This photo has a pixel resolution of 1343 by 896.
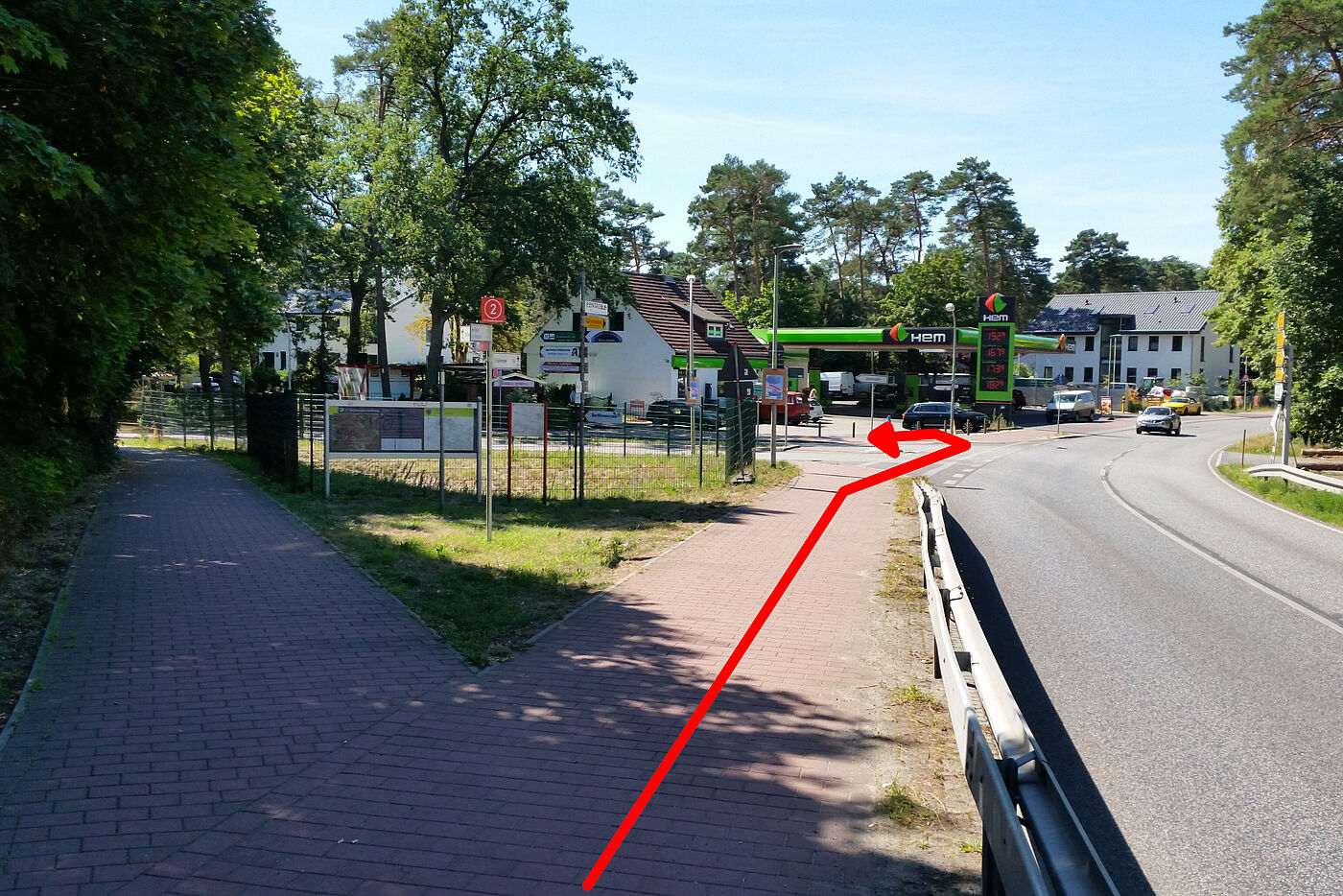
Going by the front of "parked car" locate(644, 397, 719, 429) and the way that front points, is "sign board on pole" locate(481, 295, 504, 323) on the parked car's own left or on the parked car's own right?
on the parked car's own left

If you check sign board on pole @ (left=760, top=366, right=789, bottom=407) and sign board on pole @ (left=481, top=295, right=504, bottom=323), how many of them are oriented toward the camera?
2

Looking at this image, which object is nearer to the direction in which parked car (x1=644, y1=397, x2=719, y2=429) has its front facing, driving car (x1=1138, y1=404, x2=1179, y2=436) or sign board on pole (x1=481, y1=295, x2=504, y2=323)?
the sign board on pole

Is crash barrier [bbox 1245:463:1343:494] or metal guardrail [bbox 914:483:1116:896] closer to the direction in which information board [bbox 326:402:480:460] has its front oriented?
the metal guardrail

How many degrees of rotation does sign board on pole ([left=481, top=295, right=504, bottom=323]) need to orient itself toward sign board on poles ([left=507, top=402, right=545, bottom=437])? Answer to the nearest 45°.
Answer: approximately 180°

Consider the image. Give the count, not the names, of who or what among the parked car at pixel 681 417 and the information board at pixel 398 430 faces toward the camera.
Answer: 1

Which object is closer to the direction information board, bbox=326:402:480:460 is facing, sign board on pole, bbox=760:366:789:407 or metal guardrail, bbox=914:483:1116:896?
the metal guardrail

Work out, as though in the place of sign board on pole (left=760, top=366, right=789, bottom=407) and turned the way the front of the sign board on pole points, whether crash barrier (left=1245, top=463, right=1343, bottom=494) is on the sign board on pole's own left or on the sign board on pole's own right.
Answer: on the sign board on pole's own left

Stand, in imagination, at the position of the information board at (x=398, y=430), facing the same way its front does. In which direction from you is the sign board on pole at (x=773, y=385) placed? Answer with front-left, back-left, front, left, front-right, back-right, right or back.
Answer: back-left

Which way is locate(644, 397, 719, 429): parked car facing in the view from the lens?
facing to the right of the viewer

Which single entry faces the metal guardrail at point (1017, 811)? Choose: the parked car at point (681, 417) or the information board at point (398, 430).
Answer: the information board
